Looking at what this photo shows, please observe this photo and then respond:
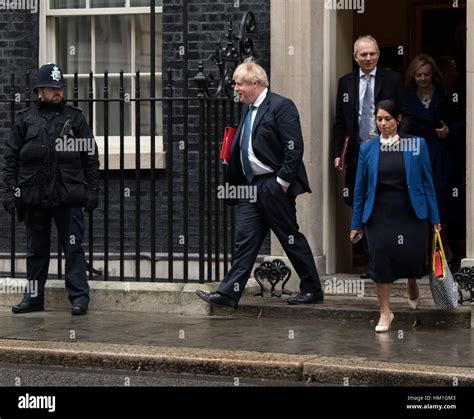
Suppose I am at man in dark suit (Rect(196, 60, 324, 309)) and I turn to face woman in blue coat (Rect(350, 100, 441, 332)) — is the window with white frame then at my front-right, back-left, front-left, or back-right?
back-left

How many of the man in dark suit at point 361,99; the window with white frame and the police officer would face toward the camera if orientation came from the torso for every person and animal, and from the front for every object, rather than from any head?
3

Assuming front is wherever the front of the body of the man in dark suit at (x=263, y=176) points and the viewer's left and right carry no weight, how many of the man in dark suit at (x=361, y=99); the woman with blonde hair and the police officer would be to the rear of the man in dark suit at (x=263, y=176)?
2

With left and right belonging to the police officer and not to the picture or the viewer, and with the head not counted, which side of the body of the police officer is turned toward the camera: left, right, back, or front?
front

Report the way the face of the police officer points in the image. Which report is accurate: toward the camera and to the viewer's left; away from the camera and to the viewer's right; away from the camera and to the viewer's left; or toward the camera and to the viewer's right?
toward the camera and to the viewer's right

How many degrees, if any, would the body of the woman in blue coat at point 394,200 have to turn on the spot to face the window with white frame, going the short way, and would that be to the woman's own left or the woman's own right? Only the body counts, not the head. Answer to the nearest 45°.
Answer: approximately 135° to the woman's own right

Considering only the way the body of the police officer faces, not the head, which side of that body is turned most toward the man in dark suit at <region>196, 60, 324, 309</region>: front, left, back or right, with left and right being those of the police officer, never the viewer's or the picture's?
left

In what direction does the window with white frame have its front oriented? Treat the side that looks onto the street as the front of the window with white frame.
toward the camera

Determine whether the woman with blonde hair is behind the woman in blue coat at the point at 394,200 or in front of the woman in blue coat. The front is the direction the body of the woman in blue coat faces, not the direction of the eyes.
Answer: behind

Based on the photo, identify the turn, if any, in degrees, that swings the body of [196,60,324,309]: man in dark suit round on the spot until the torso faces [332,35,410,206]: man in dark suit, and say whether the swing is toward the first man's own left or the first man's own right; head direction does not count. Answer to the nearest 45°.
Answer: approximately 180°

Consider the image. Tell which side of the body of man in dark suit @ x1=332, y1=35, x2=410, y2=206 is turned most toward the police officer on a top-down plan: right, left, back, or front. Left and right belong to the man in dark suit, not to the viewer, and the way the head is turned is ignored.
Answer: right

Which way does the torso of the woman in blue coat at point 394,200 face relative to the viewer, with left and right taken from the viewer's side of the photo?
facing the viewer

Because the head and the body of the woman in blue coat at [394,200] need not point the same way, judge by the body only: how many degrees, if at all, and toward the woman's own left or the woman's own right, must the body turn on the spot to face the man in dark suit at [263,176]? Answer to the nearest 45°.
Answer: approximately 135° to the woman's own right
